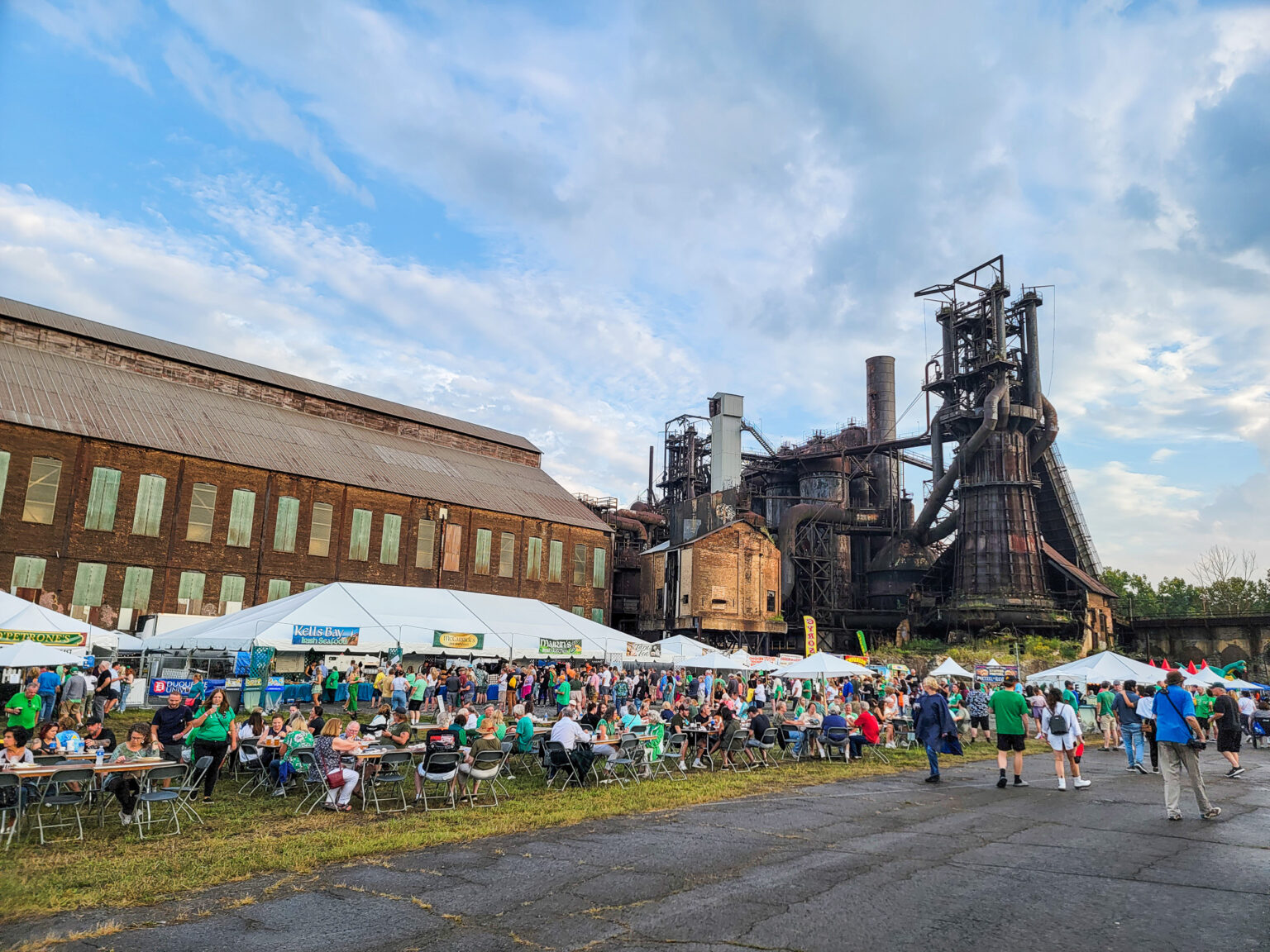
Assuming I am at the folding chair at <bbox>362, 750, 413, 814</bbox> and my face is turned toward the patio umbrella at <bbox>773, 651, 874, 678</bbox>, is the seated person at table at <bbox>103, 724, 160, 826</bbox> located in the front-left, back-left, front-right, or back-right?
back-left

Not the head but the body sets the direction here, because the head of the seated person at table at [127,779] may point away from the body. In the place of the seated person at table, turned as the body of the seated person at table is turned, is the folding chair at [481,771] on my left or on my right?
on my left

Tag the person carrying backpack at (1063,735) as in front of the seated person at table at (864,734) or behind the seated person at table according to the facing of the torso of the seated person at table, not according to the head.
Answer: behind

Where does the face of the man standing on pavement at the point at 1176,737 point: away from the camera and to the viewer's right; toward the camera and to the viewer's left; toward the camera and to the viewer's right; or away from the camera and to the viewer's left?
away from the camera and to the viewer's right

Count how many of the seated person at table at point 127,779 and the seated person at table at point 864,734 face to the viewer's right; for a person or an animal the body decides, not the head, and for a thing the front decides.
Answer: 0

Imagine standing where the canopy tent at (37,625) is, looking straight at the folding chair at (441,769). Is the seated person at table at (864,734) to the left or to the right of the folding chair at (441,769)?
left

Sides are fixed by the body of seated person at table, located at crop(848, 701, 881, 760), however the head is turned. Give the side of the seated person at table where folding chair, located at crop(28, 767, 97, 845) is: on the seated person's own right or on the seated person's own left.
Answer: on the seated person's own left

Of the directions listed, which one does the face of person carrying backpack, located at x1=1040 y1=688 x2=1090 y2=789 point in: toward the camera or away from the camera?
away from the camera
